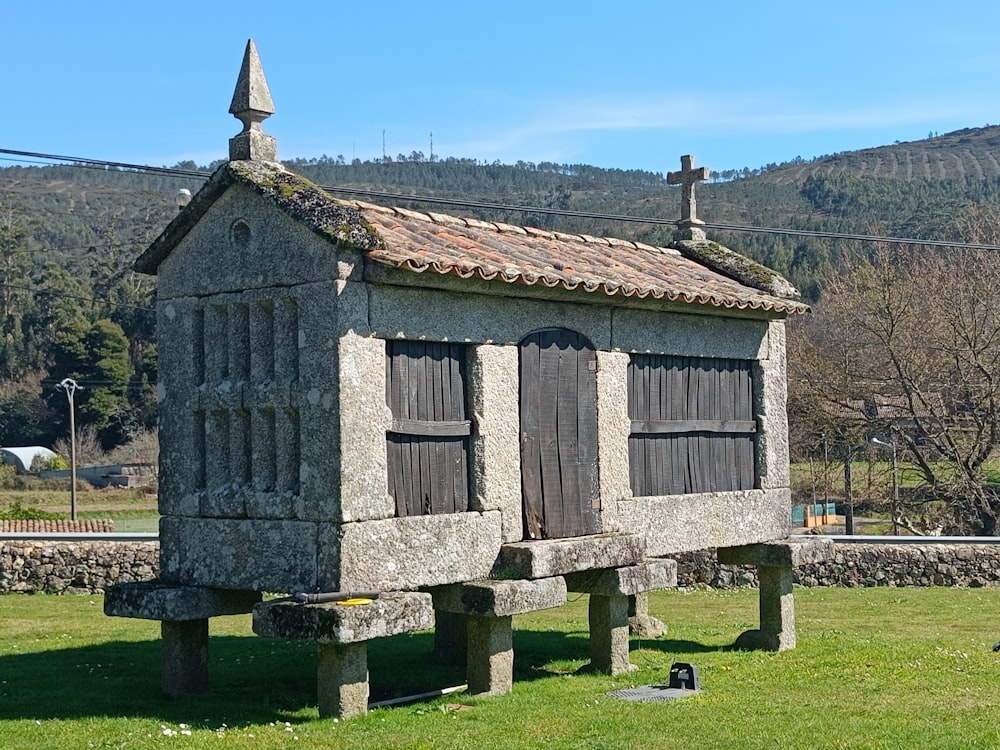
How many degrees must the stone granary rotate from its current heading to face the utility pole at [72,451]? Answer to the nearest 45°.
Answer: approximately 135° to its left

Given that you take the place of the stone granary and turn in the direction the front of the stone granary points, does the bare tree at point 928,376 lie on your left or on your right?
on your left

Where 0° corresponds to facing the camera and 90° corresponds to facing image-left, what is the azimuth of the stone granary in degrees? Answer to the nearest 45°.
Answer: approximately 315°

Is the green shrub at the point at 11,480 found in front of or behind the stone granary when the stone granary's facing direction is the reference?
behind

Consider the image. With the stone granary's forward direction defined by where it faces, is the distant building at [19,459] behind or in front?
behind
